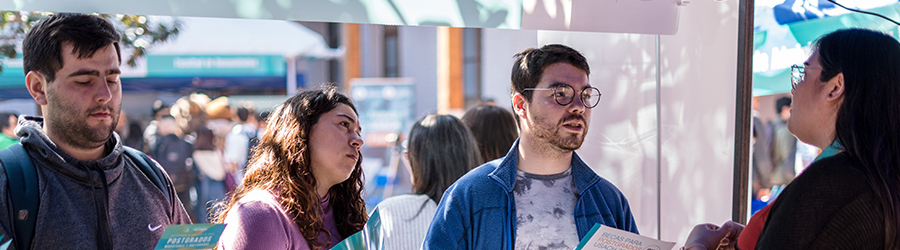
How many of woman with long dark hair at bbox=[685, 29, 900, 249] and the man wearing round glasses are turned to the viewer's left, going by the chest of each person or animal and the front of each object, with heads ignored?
1

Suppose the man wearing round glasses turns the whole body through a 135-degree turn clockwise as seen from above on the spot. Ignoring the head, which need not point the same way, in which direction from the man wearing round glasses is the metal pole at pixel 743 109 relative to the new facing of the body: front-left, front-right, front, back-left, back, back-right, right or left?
back-right

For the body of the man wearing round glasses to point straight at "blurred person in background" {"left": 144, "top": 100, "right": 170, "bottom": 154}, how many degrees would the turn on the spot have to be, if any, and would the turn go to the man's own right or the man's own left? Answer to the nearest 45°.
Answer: approximately 180°

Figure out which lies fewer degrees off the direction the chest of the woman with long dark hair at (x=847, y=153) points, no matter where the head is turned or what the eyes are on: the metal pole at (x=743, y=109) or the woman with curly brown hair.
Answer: the woman with curly brown hair

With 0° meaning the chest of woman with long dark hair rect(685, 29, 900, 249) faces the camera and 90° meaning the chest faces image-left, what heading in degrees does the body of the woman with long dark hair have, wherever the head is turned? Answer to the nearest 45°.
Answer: approximately 90°

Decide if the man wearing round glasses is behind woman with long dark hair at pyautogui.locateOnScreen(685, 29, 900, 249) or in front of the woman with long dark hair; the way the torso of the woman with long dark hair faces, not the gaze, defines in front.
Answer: in front

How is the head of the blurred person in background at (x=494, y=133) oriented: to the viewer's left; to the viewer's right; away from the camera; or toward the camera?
away from the camera

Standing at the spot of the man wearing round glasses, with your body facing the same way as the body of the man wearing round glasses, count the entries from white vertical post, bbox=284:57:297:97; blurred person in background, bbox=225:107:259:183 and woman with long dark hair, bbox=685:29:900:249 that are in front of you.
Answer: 1

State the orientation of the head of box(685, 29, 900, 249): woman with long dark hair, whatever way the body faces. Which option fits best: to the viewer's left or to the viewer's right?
to the viewer's left
